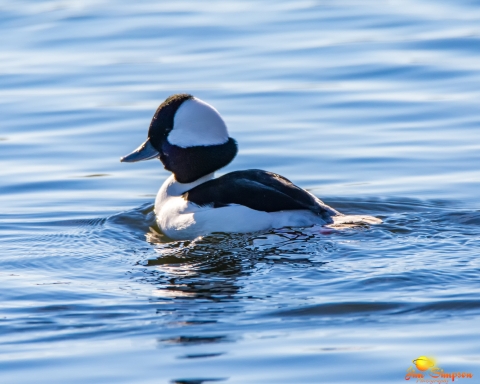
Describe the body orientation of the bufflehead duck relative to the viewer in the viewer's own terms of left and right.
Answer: facing to the left of the viewer
